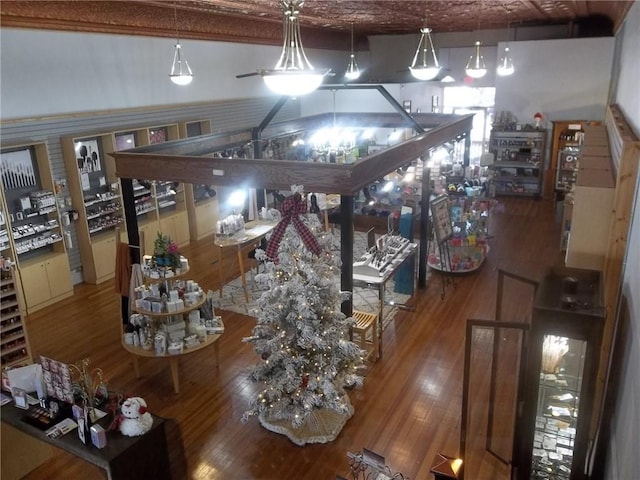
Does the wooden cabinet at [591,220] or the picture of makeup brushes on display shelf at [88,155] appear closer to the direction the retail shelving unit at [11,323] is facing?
the wooden cabinet

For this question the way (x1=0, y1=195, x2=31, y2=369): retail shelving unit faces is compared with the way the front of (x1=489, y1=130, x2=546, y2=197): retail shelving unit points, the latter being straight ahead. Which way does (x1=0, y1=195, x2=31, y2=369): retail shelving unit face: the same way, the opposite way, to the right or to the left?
to the left

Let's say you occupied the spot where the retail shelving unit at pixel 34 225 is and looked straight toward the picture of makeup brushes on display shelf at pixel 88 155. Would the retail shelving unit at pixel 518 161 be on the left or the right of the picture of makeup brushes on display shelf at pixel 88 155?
right

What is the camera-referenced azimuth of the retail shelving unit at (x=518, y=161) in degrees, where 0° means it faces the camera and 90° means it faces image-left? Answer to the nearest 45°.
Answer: approximately 0°

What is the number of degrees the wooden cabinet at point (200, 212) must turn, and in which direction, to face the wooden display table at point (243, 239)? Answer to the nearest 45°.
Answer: approximately 45° to its right

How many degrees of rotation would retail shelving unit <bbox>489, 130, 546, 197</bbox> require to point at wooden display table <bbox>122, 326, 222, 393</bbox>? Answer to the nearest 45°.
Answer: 0° — it already faces it

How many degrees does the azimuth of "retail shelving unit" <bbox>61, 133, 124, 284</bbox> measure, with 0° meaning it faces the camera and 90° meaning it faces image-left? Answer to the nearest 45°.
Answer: approximately 315°

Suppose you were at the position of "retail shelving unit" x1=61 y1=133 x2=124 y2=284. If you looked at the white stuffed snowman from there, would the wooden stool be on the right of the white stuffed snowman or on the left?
left

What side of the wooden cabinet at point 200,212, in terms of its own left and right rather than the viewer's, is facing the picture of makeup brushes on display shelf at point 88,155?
right

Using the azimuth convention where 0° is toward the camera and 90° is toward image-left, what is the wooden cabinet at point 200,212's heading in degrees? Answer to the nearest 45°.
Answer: approximately 315°
